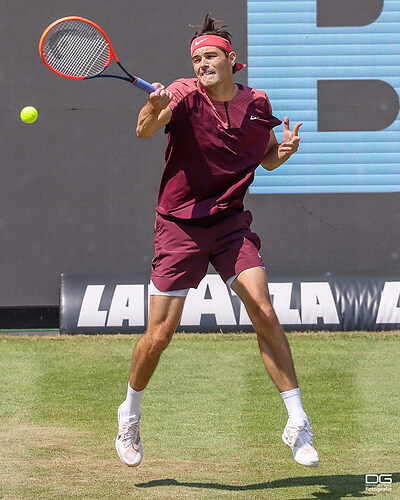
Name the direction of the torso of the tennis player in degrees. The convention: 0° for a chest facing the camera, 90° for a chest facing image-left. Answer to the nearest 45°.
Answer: approximately 0°

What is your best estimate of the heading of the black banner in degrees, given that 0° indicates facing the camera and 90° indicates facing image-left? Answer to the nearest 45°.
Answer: approximately 0°

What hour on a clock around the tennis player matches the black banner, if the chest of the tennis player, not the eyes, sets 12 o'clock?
The black banner is roughly at 6 o'clock from the tennis player.

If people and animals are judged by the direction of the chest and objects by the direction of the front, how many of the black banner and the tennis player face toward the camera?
2

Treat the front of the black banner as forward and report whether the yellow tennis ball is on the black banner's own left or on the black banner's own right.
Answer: on the black banner's own right

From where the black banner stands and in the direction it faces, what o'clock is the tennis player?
The tennis player is roughly at 12 o'clock from the black banner.
